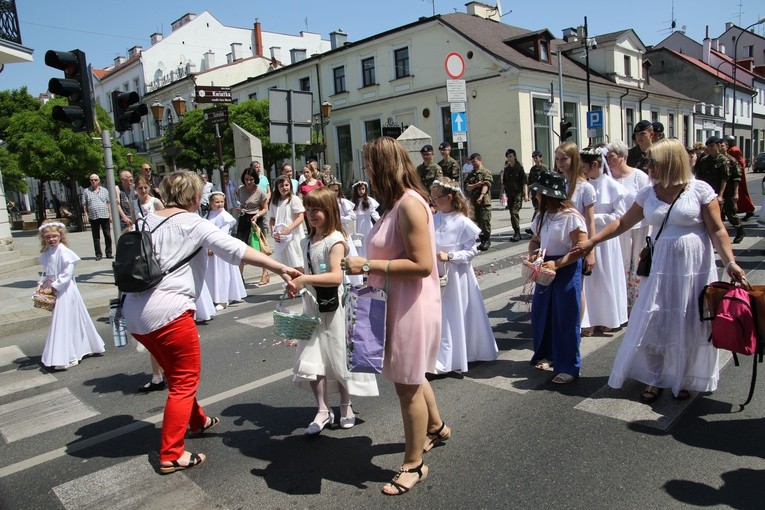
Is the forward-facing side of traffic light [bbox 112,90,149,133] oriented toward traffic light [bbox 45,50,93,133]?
no

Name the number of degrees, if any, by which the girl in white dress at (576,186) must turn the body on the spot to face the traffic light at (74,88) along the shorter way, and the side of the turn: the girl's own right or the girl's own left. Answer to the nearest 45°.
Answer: approximately 45° to the girl's own right

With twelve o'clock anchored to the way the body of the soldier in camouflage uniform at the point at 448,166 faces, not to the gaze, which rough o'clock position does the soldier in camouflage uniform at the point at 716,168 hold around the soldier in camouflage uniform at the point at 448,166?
the soldier in camouflage uniform at the point at 716,168 is roughly at 8 o'clock from the soldier in camouflage uniform at the point at 448,166.

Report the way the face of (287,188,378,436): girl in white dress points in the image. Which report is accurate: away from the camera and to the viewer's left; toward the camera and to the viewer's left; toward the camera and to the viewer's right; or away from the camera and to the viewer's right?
toward the camera and to the viewer's left

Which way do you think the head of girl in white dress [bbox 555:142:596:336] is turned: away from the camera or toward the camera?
toward the camera

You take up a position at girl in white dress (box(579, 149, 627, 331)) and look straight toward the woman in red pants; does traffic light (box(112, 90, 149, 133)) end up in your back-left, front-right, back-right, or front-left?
front-right

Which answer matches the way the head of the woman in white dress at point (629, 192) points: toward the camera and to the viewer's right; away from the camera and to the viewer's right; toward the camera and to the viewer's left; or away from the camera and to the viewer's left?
toward the camera and to the viewer's left

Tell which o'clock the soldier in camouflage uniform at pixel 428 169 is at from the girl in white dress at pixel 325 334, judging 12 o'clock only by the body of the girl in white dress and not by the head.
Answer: The soldier in camouflage uniform is roughly at 5 o'clock from the girl in white dress.

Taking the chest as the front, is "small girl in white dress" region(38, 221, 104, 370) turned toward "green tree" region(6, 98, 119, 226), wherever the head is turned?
no

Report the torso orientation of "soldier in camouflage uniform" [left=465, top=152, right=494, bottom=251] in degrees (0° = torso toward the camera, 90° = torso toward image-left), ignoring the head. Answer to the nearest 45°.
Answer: approximately 45°

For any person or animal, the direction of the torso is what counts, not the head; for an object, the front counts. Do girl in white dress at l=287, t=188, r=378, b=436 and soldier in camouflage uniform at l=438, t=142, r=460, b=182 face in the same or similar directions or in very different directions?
same or similar directions

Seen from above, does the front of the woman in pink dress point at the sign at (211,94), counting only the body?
no

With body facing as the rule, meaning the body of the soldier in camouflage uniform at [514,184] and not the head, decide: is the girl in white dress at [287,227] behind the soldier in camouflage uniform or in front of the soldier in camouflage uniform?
in front
